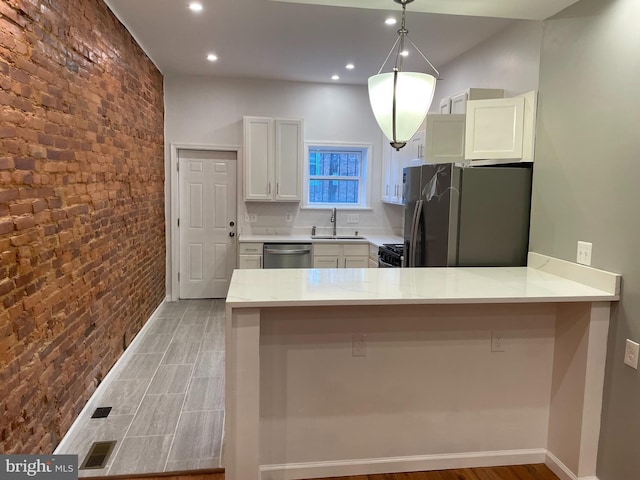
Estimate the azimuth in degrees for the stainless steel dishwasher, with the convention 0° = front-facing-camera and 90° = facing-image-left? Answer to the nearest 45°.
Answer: approximately 0°

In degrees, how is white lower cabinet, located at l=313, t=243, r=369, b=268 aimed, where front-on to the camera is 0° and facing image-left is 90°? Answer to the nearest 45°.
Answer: approximately 0°

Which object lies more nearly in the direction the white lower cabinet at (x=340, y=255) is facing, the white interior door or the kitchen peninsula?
the kitchen peninsula

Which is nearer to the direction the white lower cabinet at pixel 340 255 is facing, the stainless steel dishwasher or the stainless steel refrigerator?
the stainless steel refrigerator

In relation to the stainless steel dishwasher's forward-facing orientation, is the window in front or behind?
behind
